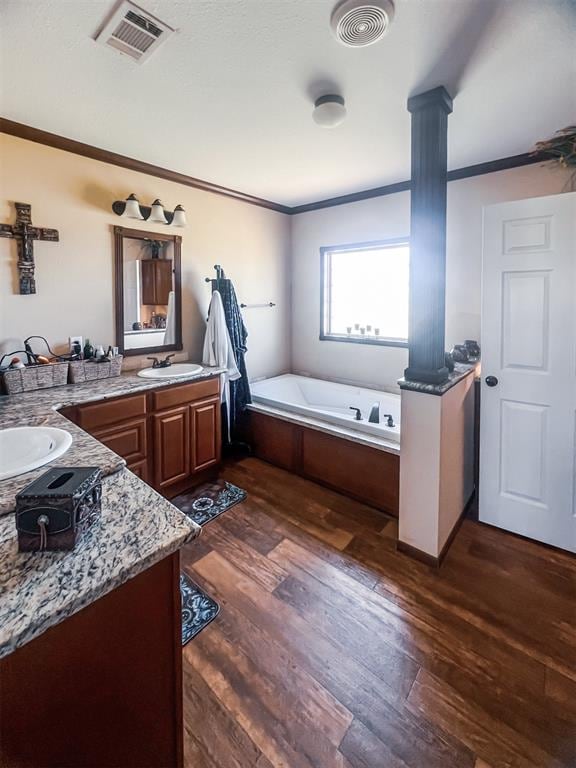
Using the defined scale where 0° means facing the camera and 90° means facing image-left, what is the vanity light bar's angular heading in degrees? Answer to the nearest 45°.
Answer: approximately 315°

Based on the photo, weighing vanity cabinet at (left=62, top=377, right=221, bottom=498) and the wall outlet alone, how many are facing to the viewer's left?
0

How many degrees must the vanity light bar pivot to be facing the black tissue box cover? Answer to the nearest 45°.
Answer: approximately 45° to its right

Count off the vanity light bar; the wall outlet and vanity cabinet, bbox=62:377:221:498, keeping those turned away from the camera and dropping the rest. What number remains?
0

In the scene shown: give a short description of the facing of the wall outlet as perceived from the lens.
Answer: facing the viewer

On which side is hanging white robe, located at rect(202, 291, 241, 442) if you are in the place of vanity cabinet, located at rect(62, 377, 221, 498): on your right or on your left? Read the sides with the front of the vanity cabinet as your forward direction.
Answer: on your left

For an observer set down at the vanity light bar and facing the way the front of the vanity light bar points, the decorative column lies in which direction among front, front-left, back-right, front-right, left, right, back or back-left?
front

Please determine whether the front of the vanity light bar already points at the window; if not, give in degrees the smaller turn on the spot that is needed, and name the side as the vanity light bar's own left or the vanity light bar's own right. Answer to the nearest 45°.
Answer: approximately 45° to the vanity light bar's own left

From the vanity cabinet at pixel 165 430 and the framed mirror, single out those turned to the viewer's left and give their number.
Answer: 0

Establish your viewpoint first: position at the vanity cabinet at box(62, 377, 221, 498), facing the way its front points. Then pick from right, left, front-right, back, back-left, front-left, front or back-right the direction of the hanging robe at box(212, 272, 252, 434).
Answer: left

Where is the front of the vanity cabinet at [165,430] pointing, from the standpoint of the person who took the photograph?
facing the viewer and to the right of the viewer
